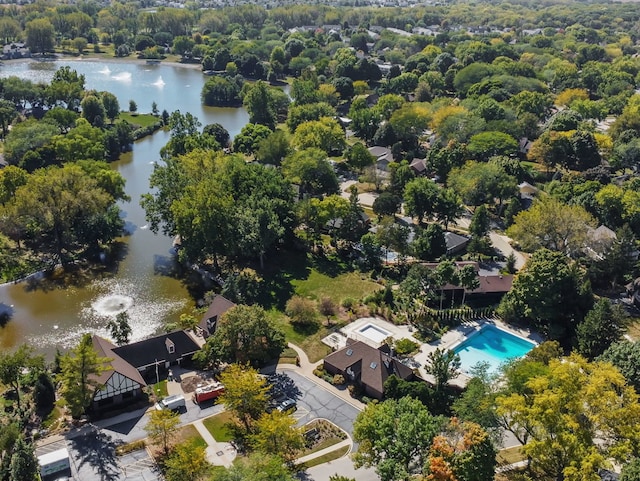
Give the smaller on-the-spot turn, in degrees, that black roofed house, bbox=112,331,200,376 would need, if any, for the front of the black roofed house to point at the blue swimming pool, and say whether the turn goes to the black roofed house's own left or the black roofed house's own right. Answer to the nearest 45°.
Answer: approximately 45° to the black roofed house's own left

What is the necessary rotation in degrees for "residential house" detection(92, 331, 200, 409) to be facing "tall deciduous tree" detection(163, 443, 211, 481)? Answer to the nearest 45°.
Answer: approximately 45° to its right

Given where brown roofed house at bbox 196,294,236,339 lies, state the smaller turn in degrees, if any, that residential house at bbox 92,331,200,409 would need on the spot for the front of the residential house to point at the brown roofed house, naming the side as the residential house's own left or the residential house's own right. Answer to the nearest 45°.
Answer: approximately 90° to the residential house's own left

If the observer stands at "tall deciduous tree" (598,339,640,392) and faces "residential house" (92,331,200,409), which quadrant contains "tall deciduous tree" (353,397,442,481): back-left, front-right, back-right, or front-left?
front-left

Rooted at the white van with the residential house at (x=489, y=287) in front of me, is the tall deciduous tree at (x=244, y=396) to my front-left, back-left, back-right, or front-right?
front-right

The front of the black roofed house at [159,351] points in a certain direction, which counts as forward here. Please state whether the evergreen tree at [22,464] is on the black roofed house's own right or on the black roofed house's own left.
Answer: on the black roofed house's own right

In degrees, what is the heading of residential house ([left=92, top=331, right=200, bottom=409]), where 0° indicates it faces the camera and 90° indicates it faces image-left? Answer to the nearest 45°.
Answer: approximately 315°

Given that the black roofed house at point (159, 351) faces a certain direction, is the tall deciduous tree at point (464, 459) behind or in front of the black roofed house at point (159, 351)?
in front

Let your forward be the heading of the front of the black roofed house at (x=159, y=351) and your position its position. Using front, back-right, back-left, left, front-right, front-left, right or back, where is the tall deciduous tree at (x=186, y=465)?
front-right
